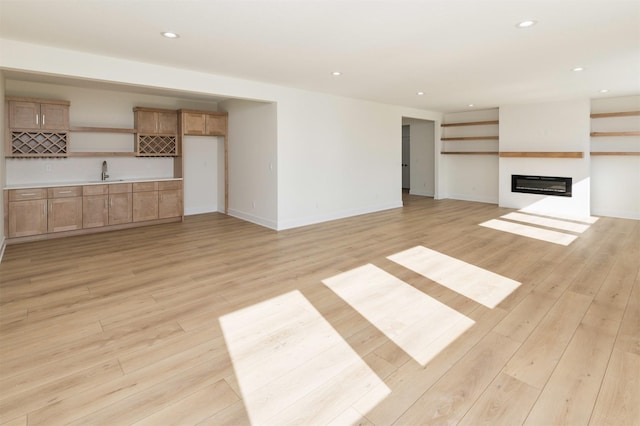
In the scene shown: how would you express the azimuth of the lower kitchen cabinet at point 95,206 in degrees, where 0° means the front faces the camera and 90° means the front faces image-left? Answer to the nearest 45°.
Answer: approximately 0°

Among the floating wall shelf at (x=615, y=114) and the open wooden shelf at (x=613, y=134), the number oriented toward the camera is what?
2

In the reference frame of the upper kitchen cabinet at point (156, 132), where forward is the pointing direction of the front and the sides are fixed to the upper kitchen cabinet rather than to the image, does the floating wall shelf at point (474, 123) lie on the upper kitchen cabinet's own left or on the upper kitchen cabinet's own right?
on the upper kitchen cabinet's own left
